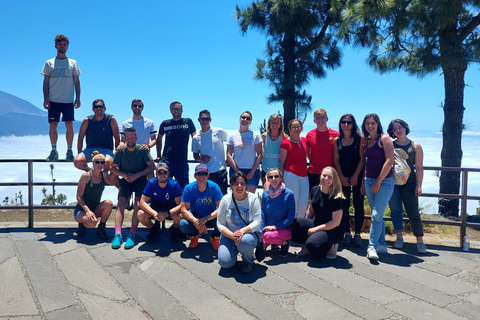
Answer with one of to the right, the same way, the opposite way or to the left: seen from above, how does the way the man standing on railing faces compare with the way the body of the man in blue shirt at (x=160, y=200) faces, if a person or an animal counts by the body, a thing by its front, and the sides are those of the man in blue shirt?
the same way

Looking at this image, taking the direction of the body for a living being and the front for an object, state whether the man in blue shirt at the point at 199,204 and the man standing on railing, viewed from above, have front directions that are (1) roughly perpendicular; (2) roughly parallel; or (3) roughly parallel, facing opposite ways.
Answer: roughly parallel

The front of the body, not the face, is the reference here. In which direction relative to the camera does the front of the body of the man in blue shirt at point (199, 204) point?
toward the camera

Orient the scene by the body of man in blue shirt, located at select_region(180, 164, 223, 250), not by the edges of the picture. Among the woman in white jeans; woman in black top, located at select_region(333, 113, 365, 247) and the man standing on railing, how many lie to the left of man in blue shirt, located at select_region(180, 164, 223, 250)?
2

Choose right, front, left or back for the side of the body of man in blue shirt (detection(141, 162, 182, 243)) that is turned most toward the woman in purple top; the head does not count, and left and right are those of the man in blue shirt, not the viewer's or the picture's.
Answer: left

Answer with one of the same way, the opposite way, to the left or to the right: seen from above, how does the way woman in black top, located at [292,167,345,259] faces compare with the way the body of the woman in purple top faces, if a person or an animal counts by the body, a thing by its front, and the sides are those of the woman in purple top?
the same way

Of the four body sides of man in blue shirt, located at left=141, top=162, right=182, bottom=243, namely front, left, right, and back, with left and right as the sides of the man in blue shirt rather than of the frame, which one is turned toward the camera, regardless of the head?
front

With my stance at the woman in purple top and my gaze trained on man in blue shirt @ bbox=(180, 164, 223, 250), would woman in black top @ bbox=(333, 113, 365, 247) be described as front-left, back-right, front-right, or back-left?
front-right

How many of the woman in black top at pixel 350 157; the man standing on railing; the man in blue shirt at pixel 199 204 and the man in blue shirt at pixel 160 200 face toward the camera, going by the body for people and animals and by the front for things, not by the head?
4

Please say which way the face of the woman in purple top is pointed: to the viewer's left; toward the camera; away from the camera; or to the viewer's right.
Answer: toward the camera

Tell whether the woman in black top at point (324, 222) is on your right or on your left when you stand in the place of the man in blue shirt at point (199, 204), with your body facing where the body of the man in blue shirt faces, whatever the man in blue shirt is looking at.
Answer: on your left

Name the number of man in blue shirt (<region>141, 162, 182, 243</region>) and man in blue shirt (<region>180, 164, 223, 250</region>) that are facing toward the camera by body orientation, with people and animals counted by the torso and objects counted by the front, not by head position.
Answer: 2

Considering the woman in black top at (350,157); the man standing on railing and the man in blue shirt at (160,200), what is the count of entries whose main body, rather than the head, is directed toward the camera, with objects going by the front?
3

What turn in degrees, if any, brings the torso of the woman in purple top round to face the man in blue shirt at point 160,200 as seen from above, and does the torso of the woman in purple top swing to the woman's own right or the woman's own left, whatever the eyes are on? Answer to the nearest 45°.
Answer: approximately 45° to the woman's own right

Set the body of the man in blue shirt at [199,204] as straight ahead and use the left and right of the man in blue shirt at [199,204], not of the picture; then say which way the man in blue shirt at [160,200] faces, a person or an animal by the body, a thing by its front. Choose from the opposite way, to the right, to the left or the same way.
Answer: the same way
